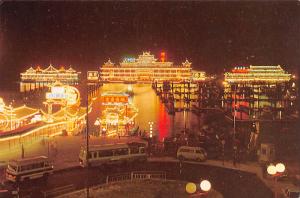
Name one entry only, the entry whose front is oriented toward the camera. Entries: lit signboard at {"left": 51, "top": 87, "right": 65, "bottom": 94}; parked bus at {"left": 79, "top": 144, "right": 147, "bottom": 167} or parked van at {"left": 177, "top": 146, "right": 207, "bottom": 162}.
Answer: the lit signboard

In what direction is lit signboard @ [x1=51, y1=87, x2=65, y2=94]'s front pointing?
toward the camera

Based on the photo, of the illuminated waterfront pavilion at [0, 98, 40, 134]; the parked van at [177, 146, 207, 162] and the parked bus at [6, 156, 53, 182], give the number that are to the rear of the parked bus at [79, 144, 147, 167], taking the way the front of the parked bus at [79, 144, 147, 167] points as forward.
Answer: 1

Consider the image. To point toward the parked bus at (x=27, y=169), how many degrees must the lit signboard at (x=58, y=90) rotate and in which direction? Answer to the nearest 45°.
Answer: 0° — it already faces it

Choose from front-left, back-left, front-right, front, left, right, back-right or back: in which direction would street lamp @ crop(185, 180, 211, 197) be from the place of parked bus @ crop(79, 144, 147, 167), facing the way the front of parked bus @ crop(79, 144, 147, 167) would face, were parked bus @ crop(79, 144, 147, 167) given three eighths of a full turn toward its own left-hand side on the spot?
front

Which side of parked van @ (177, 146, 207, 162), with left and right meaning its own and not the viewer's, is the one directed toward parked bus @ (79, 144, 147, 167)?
back

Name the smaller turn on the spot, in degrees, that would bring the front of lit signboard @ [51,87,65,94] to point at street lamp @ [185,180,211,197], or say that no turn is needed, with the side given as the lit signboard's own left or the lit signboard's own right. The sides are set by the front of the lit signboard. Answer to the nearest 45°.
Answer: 0° — it already faces it

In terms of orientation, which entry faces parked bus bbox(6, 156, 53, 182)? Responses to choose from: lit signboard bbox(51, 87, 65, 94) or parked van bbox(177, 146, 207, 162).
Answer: the lit signboard

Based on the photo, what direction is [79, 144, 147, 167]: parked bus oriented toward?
to the viewer's left

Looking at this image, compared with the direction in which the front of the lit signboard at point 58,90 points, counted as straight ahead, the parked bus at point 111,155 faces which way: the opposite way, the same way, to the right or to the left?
to the right

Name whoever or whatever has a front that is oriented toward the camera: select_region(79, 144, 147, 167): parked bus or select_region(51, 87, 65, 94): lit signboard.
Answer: the lit signboard

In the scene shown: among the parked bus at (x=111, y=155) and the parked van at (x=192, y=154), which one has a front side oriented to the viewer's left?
the parked bus

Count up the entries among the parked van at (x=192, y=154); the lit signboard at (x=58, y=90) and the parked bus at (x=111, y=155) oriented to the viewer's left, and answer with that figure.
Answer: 1
